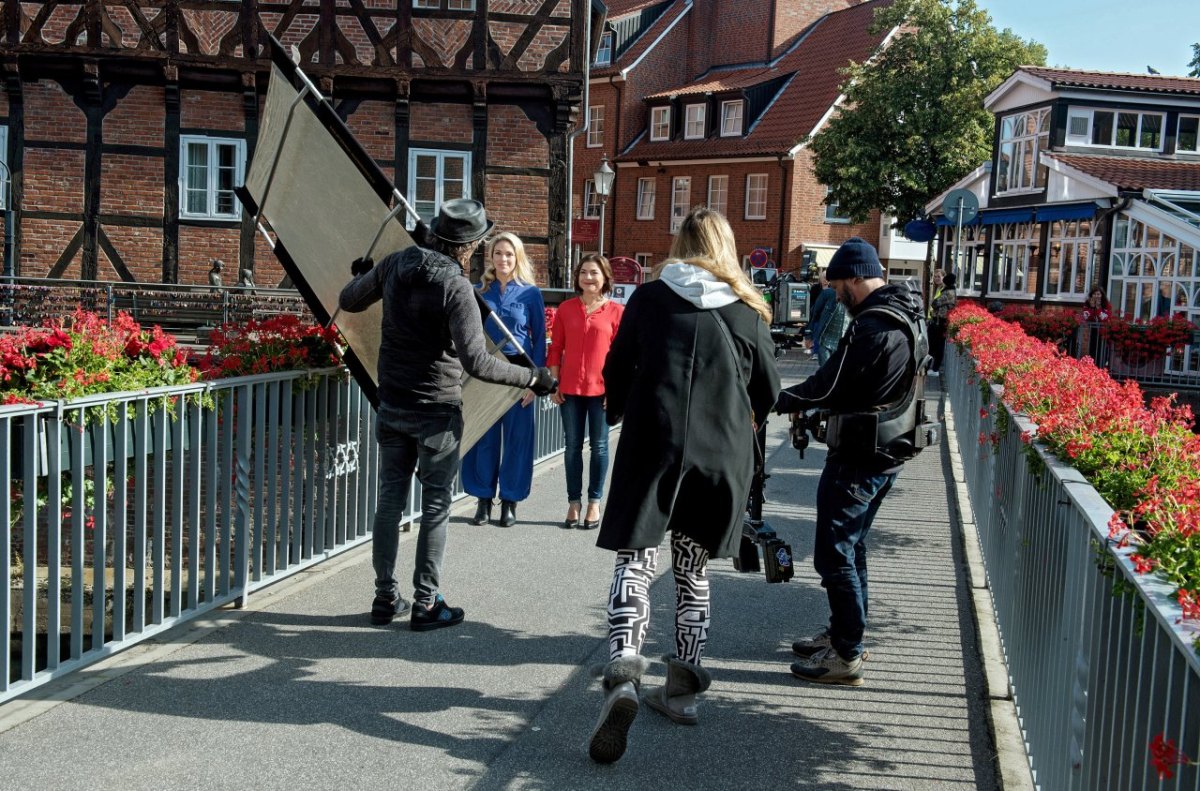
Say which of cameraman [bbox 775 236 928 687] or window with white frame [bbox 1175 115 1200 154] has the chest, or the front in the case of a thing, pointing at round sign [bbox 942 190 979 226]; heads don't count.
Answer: the window with white frame

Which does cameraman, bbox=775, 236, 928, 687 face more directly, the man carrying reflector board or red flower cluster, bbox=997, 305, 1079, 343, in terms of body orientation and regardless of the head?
the man carrying reflector board

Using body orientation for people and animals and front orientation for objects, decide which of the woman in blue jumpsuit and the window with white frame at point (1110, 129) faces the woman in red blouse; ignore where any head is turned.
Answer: the window with white frame

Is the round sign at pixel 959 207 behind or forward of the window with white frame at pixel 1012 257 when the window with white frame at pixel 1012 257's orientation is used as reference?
forward

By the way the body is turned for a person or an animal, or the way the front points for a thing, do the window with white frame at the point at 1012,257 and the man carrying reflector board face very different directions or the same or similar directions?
very different directions

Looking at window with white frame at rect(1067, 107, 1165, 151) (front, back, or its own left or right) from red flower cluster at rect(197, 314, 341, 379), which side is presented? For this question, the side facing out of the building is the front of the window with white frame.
front

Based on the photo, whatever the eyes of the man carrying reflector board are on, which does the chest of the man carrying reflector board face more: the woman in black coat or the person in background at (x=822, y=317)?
the person in background

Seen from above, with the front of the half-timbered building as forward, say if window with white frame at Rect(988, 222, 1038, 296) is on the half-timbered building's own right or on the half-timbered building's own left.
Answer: on the half-timbered building's own left

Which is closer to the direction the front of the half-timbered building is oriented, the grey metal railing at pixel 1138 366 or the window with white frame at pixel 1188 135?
the grey metal railing

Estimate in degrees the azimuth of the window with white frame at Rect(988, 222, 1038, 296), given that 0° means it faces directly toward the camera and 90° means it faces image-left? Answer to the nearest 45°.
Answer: approximately 45°

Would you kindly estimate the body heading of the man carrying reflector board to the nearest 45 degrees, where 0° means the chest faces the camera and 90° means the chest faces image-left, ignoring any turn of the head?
approximately 225°

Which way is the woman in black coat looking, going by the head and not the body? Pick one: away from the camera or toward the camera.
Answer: away from the camera

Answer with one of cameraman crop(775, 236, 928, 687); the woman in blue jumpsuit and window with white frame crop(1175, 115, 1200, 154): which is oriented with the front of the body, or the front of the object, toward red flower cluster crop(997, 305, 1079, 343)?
the window with white frame

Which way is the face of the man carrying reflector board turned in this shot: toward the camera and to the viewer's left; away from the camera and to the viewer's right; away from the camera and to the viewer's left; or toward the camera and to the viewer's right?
away from the camera and to the viewer's right

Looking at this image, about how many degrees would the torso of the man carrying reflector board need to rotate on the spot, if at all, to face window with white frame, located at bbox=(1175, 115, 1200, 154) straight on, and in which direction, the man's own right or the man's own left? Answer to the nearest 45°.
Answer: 0° — they already face it

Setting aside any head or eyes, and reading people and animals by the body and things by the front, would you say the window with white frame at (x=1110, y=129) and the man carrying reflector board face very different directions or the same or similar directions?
very different directions

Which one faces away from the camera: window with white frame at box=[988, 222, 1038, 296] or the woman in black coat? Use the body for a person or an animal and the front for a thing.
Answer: the woman in black coat

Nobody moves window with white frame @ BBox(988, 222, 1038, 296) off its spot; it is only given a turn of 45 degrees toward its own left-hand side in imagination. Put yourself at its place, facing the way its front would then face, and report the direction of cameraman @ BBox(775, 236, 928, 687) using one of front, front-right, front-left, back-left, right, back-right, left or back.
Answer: front
